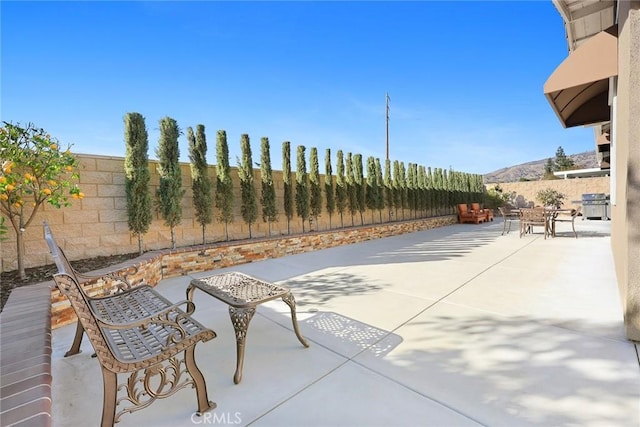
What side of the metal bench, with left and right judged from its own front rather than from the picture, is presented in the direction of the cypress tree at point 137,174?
left

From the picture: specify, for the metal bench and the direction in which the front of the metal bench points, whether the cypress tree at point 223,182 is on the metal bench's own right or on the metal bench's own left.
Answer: on the metal bench's own left

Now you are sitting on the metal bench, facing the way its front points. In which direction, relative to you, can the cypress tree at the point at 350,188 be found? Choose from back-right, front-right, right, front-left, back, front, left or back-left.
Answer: front-left

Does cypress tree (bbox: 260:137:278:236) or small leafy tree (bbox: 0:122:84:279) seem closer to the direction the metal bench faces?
the cypress tree

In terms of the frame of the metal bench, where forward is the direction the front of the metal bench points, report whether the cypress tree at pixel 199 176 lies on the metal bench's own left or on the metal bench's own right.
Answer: on the metal bench's own left

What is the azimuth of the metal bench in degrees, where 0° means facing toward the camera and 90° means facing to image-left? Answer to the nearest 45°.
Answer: approximately 270°

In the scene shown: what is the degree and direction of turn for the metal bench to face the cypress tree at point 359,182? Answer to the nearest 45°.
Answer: approximately 45° to its left

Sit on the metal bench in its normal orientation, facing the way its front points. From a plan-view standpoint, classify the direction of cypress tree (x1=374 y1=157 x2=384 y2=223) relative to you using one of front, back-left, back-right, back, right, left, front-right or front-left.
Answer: front-left
